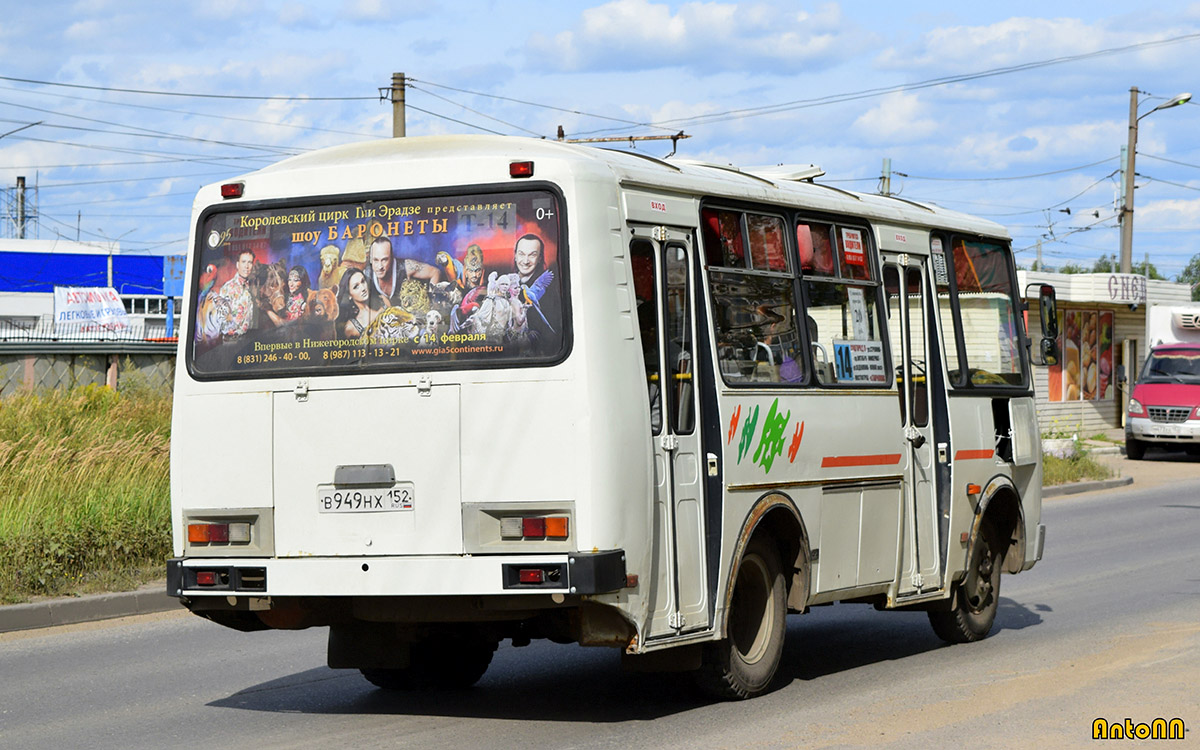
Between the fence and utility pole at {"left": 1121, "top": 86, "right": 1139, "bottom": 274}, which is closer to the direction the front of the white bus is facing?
the utility pole

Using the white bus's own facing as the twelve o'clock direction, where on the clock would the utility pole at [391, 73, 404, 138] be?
The utility pole is roughly at 10 o'clock from the white bus.

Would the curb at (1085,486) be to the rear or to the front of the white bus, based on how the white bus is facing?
to the front

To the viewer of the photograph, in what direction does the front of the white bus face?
facing away from the viewer and to the right of the viewer

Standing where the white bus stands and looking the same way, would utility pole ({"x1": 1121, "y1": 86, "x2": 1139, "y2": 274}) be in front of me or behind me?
in front

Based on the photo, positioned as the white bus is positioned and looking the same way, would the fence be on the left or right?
on its left

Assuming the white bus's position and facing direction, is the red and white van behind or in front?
in front
